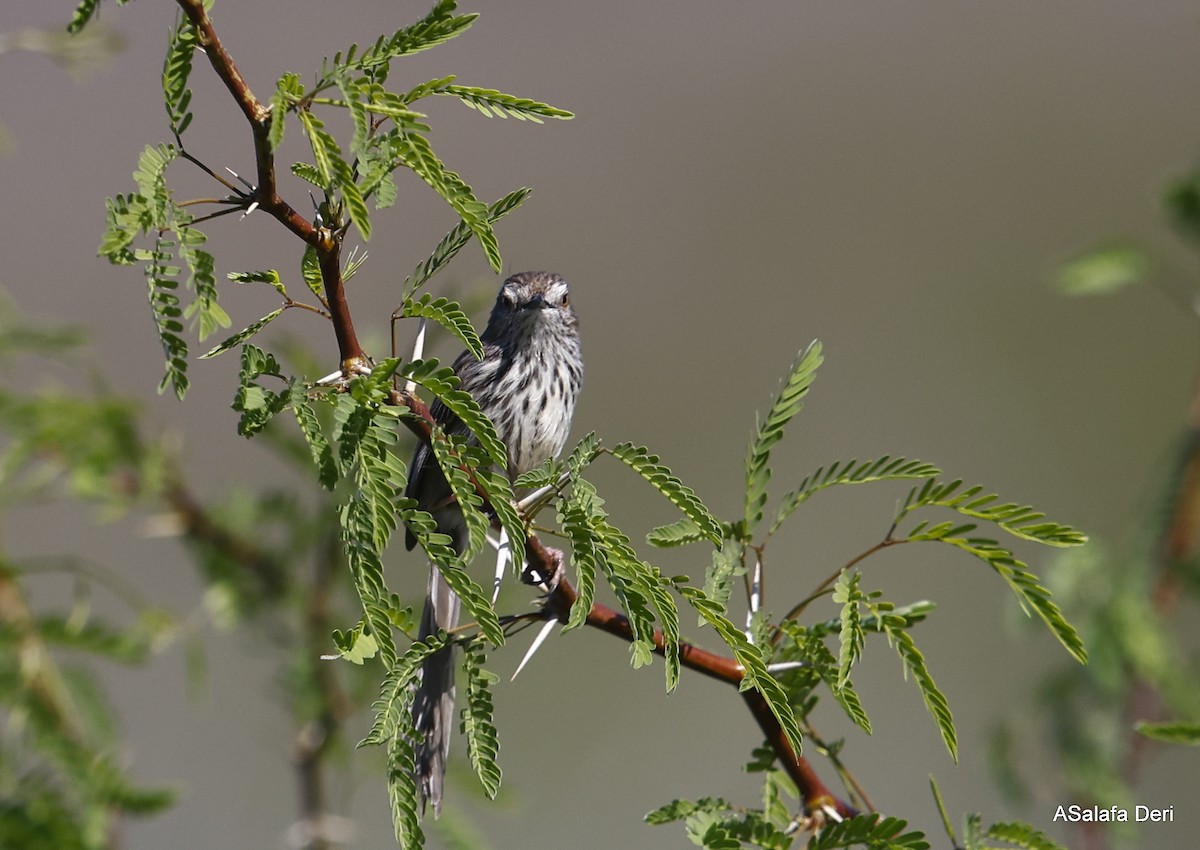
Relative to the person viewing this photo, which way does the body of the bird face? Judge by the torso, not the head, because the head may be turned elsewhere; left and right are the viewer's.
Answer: facing the viewer and to the right of the viewer

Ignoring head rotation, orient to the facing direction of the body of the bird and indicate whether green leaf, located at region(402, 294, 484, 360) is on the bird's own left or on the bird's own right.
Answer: on the bird's own right

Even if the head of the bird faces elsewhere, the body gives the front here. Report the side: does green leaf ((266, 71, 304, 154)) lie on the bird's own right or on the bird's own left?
on the bird's own right

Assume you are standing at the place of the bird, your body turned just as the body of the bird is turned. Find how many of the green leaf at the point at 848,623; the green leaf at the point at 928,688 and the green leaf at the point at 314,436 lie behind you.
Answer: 0

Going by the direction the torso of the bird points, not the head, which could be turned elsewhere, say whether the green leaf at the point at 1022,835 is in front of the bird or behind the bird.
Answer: in front

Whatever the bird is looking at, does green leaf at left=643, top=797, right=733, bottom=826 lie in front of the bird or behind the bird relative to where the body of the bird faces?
in front

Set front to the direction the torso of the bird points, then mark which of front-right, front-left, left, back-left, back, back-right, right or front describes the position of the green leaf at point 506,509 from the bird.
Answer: front-right

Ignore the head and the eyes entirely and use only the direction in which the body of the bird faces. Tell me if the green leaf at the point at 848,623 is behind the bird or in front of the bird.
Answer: in front

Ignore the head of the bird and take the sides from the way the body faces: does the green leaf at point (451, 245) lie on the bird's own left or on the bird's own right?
on the bird's own right

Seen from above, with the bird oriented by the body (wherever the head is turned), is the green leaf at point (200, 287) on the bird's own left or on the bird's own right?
on the bird's own right
